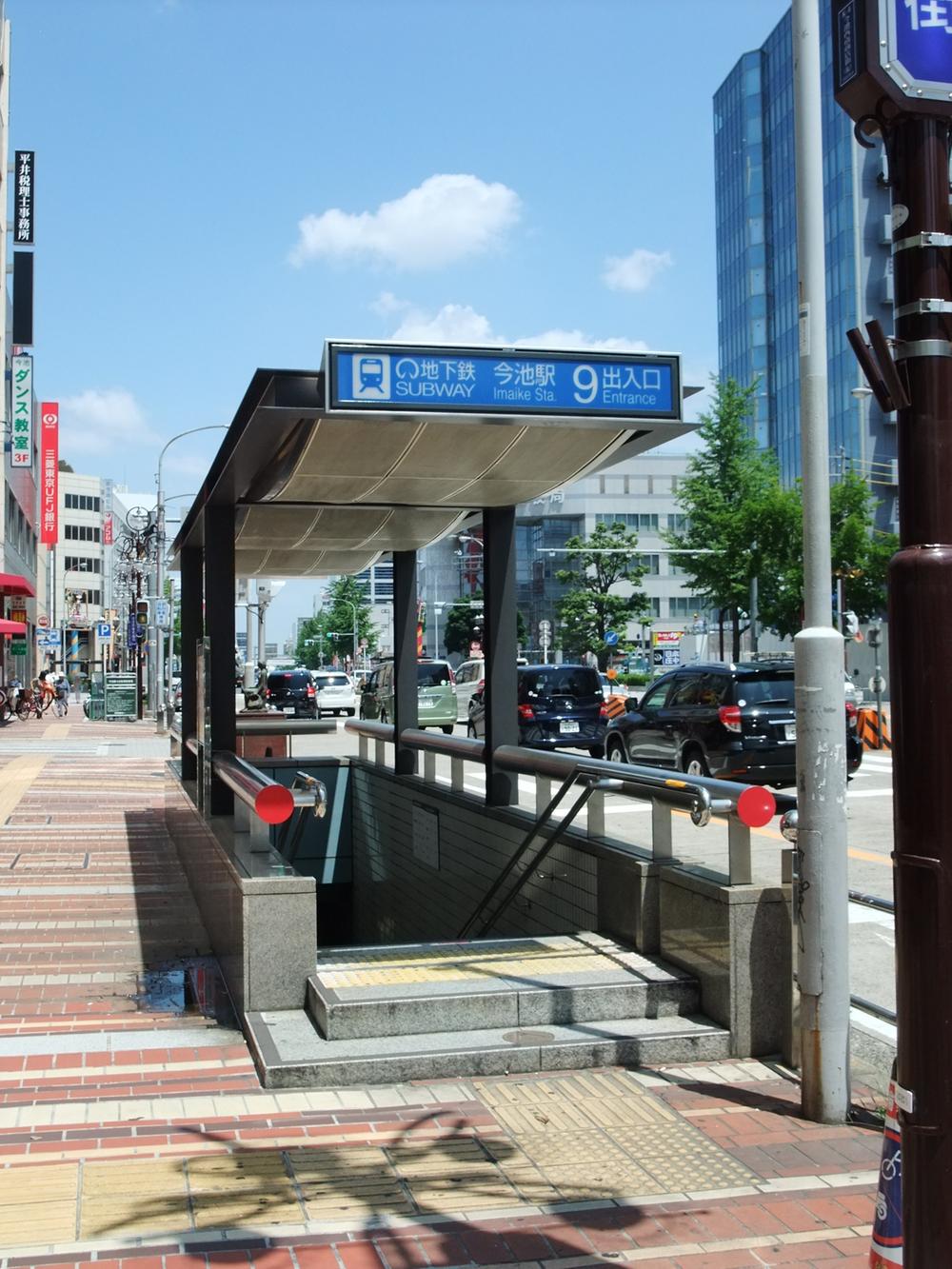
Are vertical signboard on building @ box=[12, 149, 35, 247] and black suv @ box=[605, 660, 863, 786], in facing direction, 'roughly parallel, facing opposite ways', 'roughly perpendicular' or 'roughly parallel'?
roughly parallel, facing opposite ways

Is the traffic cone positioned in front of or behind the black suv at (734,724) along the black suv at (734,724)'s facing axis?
behind

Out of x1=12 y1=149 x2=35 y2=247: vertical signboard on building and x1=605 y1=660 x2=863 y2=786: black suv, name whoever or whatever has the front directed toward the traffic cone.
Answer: the vertical signboard on building

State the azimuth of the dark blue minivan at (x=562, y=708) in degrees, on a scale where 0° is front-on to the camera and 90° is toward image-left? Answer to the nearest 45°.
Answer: approximately 180°

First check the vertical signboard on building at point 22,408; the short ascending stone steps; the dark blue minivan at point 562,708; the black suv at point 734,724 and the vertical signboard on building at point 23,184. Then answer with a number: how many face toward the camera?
3

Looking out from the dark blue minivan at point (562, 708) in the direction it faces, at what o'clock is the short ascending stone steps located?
The short ascending stone steps is roughly at 6 o'clock from the dark blue minivan.

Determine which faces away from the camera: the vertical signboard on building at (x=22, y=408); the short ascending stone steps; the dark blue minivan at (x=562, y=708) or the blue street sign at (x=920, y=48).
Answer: the dark blue minivan

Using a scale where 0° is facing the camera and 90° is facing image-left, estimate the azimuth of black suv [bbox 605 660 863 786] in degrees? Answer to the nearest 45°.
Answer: approximately 135°

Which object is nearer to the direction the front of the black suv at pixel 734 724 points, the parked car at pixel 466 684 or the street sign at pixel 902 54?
the parked car

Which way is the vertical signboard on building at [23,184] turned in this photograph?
toward the camera

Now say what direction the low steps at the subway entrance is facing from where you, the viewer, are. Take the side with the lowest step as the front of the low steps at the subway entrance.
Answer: facing the viewer

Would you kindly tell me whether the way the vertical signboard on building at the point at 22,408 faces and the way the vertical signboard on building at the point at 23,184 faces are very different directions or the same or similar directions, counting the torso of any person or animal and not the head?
same or similar directions
